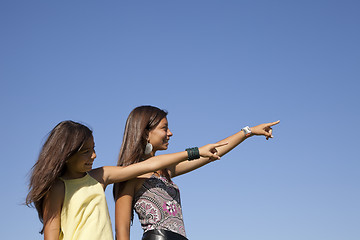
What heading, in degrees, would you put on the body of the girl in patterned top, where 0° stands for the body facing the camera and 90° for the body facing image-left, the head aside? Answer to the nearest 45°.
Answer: approximately 315°

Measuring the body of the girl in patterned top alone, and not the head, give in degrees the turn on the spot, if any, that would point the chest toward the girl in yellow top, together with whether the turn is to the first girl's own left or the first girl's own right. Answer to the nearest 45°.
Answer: approximately 90° to the first girl's own right

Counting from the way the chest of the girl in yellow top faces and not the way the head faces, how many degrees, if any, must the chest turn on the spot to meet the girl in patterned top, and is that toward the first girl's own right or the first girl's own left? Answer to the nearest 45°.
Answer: approximately 90° to the first girl's own left

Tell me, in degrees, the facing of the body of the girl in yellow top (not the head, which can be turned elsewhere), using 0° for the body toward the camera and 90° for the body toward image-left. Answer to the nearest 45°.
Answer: approximately 315°

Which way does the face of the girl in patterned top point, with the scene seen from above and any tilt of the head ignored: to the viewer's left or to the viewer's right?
to the viewer's right
